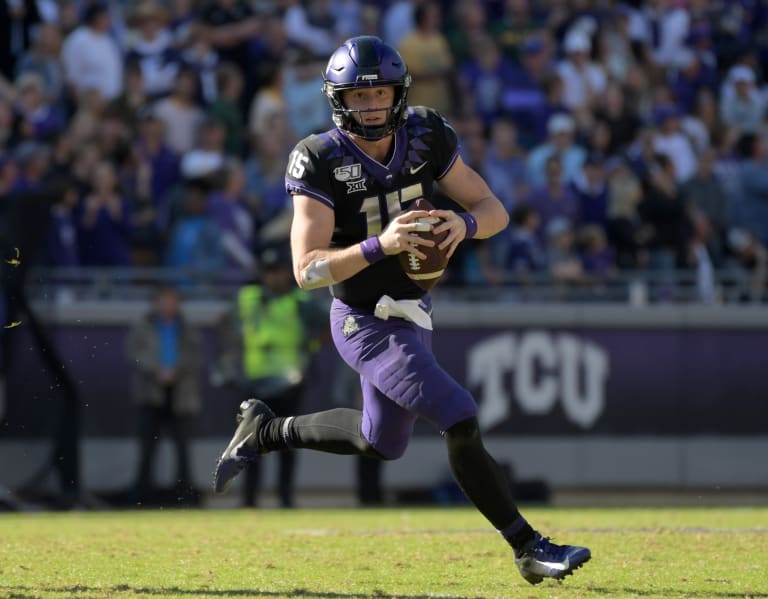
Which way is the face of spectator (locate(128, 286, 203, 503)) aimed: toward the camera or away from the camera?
toward the camera

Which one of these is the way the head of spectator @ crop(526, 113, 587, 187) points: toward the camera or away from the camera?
toward the camera

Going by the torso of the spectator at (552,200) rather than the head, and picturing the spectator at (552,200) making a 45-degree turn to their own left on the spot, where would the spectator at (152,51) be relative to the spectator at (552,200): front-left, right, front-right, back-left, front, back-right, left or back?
back-right

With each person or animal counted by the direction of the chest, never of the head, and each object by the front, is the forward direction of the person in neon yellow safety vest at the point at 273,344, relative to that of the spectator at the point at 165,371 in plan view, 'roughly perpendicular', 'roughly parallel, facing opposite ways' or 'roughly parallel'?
roughly parallel

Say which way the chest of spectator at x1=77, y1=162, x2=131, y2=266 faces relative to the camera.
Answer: toward the camera

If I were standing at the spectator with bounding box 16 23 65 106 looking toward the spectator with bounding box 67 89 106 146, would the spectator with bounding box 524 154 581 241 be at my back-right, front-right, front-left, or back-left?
front-left

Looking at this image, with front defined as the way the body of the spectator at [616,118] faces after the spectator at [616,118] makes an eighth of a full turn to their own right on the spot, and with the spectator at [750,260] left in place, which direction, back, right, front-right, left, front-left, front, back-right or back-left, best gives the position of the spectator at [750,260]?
left

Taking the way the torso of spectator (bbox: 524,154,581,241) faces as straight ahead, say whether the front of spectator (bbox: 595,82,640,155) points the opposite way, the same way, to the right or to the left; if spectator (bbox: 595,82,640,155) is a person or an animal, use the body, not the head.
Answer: the same way

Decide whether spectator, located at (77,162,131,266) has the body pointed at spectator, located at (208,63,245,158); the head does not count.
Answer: no

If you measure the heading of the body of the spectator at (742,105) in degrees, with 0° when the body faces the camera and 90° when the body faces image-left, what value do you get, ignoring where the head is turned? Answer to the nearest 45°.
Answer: approximately 0°

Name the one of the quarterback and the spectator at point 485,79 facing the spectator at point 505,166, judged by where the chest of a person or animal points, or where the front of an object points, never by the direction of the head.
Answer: the spectator at point 485,79

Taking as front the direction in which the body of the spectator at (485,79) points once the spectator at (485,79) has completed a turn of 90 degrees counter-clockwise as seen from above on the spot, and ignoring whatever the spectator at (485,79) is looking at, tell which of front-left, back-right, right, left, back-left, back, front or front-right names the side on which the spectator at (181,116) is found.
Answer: back-right

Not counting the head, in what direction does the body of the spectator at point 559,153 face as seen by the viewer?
toward the camera

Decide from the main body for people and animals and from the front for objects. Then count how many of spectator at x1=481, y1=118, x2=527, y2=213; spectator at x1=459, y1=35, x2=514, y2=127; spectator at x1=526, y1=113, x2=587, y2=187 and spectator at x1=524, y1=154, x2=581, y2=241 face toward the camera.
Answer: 4

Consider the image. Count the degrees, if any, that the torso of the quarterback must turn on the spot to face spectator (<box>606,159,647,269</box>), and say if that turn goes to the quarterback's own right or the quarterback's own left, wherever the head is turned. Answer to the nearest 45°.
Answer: approximately 135° to the quarterback's own left

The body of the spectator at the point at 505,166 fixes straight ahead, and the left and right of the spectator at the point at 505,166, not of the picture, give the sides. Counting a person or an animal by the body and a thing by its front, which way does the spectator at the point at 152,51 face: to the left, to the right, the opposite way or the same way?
the same way

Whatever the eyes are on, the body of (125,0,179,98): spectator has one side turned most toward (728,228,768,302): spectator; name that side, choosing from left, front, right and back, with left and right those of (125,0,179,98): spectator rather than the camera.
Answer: left
